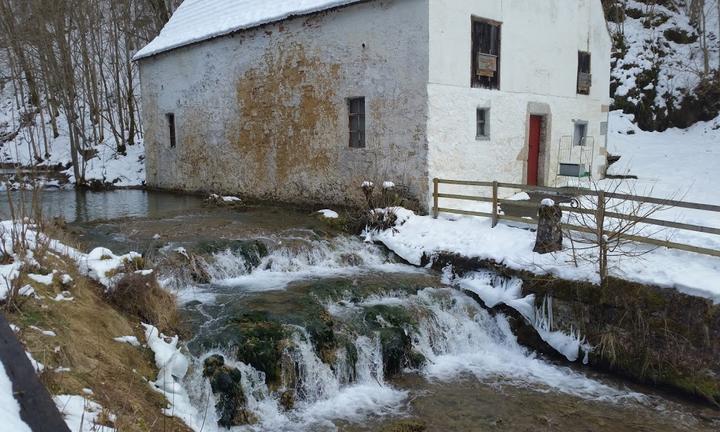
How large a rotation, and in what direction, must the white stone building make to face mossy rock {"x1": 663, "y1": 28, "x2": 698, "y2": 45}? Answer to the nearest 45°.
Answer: approximately 90° to its left

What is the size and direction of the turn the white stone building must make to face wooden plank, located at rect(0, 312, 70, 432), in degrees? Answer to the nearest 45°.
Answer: approximately 45° to its right

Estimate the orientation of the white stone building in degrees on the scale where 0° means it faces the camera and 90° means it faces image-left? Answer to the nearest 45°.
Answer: approximately 315°

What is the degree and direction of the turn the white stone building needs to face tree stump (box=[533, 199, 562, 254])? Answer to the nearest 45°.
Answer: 0° — it already faces it

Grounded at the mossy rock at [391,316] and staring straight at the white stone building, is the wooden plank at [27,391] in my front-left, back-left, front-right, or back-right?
back-left

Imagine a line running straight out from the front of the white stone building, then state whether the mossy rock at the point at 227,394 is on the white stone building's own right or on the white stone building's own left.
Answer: on the white stone building's own right

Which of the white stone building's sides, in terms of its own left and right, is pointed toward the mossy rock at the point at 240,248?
right

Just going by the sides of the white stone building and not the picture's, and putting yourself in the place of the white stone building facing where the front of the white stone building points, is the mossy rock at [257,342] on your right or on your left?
on your right
